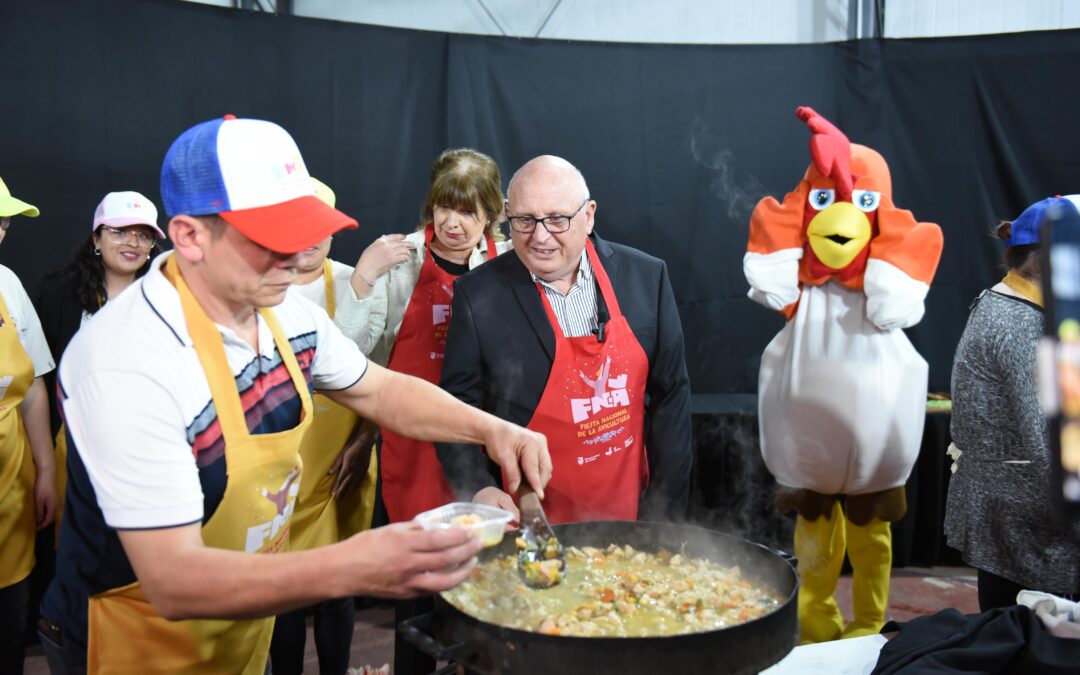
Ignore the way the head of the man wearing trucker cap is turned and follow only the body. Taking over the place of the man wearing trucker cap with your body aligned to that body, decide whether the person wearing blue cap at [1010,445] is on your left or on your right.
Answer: on your left

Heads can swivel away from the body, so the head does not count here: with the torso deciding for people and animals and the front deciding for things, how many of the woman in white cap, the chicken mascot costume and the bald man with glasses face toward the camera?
3

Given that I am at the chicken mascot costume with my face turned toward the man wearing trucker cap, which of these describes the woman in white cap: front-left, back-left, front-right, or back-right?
front-right

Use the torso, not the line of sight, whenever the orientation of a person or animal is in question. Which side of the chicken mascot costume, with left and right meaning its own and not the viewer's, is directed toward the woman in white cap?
right

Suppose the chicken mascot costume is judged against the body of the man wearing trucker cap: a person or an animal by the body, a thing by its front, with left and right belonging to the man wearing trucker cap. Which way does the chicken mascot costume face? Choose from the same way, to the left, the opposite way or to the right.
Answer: to the right

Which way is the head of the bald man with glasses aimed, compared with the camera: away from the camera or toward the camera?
toward the camera

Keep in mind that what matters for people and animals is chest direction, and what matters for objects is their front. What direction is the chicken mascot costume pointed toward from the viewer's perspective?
toward the camera

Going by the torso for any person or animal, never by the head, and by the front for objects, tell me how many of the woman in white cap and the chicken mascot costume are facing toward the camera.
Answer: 2

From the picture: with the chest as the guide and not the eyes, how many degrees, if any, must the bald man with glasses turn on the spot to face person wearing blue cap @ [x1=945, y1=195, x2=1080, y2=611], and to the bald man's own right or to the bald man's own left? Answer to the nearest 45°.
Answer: approximately 90° to the bald man's own left

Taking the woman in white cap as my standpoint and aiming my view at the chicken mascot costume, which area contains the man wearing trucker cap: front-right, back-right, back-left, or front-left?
front-right

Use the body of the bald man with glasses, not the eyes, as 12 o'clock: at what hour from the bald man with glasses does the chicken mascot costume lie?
The chicken mascot costume is roughly at 8 o'clock from the bald man with glasses.

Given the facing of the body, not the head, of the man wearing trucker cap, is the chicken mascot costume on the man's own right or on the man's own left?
on the man's own left

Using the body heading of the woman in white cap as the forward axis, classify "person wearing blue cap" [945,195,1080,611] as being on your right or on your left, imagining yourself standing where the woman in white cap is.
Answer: on your left

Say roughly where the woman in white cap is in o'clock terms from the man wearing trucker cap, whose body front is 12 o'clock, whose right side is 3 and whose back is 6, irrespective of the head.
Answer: The woman in white cap is roughly at 7 o'clock from the man wearing trucker cap.

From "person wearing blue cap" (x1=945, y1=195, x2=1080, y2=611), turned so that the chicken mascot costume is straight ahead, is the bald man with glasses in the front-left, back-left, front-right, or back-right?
front-left

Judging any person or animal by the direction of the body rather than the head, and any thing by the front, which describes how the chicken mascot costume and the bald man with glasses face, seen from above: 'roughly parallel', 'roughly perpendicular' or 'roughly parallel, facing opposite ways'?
roughly parallel

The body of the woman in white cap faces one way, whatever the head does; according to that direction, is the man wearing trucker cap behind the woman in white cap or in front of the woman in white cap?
in front
